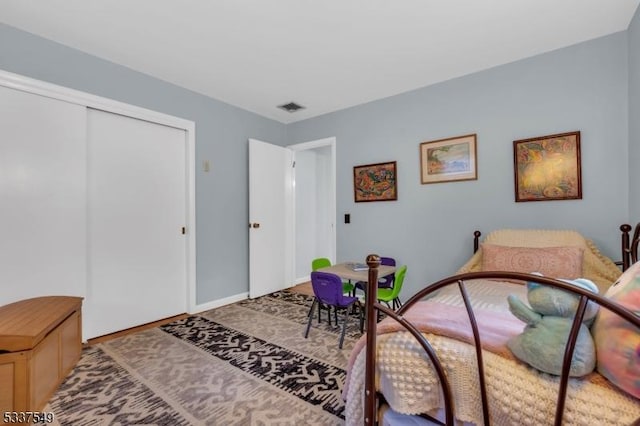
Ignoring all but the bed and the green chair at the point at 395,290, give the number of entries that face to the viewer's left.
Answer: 1

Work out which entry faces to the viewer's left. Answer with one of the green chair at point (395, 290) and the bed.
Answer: the green chair

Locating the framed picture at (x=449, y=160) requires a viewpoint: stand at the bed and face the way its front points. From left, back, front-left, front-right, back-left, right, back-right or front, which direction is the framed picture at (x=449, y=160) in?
back

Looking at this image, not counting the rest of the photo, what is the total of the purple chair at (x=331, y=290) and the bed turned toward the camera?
1

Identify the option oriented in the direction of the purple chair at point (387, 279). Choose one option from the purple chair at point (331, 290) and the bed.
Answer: the purple chair at point (331, 290)

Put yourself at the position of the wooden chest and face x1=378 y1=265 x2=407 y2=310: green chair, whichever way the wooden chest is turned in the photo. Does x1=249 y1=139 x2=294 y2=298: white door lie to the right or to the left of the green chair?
left

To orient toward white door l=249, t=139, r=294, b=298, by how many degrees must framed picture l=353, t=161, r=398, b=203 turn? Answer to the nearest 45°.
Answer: approximately 45° to its right

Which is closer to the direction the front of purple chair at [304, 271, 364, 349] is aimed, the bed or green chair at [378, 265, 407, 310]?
the green chair

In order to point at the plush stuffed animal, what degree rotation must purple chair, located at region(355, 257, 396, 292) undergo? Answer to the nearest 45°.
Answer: approximately 45° to its left

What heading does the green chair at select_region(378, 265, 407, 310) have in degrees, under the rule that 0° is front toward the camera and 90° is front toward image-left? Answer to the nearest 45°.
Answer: approximately 90°

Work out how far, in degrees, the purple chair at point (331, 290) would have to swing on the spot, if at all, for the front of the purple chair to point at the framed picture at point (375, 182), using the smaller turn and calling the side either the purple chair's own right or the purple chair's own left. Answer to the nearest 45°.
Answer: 0° — it already faces it
